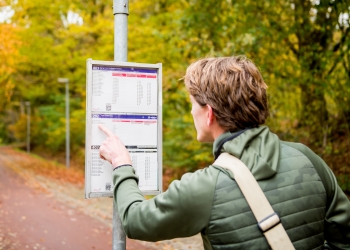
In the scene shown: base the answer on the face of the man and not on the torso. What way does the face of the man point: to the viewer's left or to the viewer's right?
to the viewer's left

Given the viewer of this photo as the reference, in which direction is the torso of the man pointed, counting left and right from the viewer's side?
facing away from the viewer and to the left of the viewer

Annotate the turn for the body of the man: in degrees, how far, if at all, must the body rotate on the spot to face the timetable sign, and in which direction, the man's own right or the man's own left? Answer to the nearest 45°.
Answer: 0° — they already face it

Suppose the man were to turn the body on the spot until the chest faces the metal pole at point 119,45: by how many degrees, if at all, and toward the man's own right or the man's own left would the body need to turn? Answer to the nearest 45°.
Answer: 0° — they already face it
